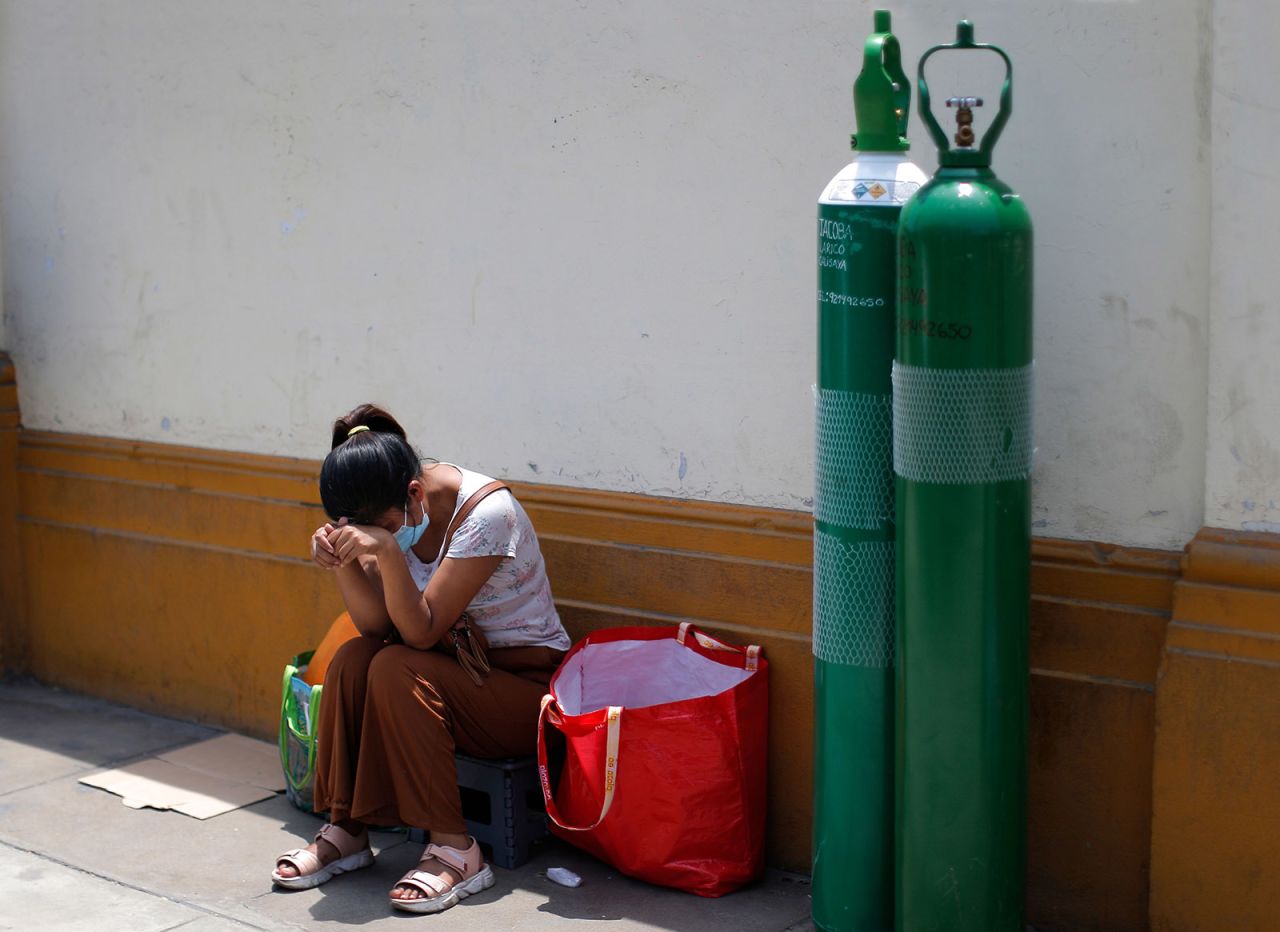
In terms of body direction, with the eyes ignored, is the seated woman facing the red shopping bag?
no

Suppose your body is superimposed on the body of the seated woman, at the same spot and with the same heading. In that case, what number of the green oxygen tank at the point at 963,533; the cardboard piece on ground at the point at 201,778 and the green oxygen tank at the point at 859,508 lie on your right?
1

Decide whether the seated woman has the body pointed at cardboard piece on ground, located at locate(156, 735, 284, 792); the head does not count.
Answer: no

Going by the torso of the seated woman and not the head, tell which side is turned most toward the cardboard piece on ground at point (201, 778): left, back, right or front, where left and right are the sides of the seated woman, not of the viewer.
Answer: right

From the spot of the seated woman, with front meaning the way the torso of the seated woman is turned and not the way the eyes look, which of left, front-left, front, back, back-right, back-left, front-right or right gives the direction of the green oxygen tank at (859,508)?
left

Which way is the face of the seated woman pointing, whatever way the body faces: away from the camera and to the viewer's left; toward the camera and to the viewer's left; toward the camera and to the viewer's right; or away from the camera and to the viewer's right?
toward the camera and to the viewer's left

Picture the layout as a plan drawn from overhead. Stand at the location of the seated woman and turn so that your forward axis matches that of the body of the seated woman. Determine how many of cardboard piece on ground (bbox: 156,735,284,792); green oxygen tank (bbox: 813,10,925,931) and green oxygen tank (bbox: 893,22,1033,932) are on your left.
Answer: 2

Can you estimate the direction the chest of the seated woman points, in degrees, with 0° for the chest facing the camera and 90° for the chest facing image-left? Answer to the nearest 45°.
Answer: approximately 45°

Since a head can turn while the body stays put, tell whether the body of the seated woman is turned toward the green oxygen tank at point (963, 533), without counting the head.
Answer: no
